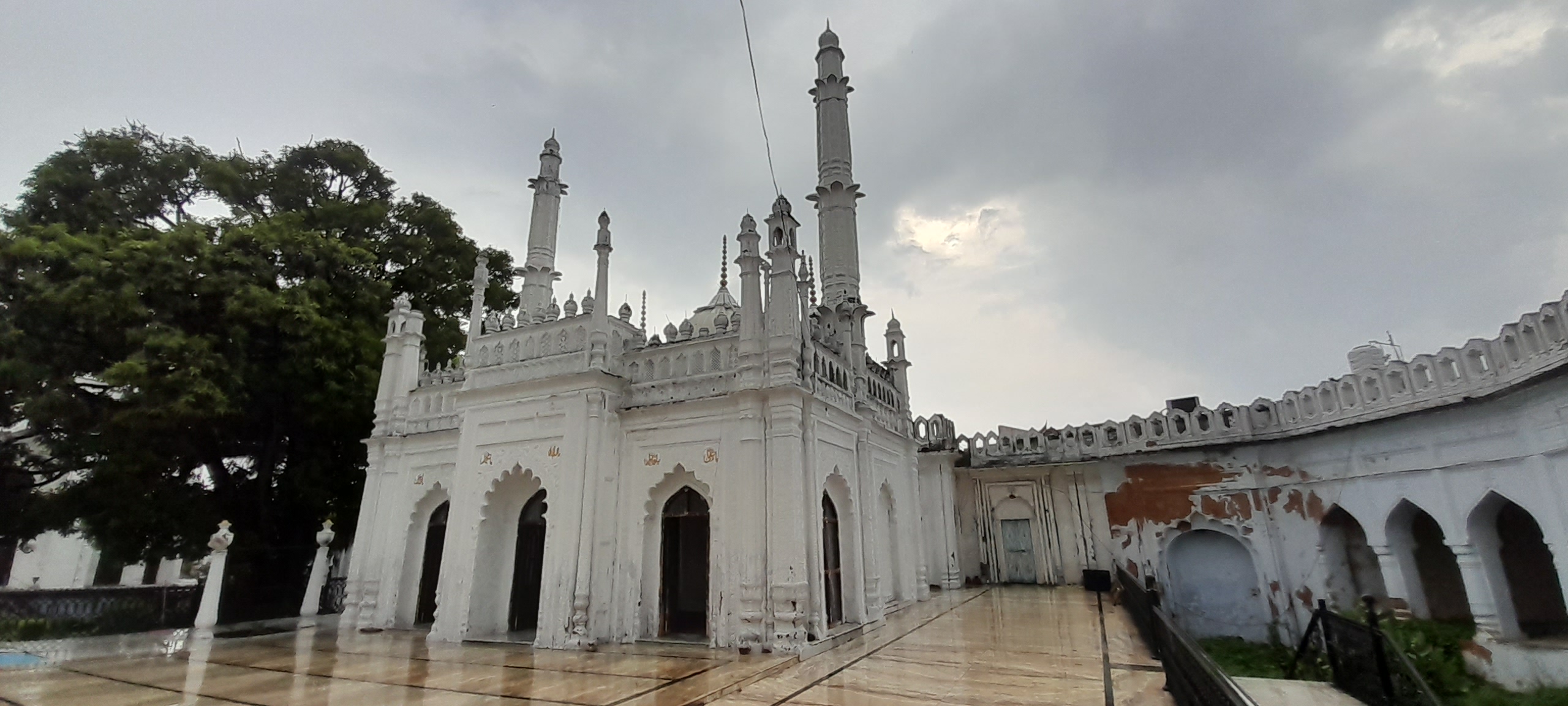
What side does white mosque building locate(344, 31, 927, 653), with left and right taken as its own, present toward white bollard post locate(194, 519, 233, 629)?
right

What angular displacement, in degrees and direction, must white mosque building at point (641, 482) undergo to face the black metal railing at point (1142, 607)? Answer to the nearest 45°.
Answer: approximately 90° to its left

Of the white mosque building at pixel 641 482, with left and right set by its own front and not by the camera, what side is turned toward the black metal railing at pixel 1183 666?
left

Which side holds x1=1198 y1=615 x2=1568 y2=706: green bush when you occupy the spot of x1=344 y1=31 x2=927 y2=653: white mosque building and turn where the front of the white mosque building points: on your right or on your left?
on your left

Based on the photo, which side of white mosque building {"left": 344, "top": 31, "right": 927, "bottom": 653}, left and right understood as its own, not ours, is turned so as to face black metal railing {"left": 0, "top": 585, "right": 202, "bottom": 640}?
right

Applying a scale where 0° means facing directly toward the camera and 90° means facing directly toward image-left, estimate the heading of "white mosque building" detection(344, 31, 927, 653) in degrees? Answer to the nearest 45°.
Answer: approximately 45°

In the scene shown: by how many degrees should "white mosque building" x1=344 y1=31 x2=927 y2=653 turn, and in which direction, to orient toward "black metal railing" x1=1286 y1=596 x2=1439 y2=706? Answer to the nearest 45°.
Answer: approximately 90° to its left

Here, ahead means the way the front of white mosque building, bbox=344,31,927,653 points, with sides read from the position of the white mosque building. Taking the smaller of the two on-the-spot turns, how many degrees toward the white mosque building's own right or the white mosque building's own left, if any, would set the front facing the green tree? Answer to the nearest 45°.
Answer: approximately 90° to the white mosque building's own right
